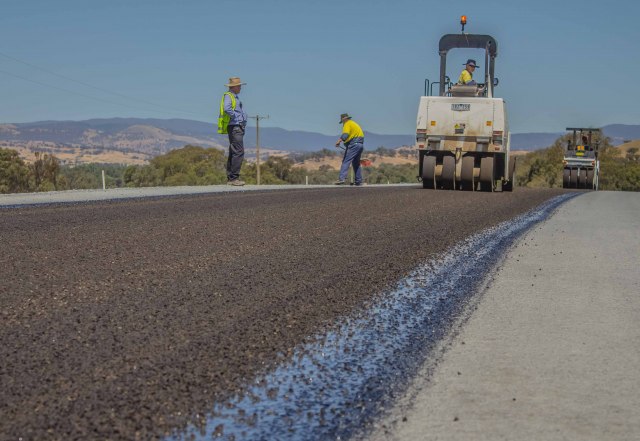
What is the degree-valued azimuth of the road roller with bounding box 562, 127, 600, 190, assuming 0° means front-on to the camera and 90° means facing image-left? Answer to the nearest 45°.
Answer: approximately 0°

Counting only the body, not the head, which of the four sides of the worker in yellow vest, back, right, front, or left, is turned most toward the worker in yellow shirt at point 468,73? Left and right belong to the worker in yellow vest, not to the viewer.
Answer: front

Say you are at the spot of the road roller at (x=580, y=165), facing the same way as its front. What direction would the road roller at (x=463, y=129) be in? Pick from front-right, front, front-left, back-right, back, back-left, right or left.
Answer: front

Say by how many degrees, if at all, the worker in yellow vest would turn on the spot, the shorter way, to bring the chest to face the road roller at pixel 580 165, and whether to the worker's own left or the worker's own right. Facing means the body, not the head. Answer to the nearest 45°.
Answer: approximately 45° to the worker's own left

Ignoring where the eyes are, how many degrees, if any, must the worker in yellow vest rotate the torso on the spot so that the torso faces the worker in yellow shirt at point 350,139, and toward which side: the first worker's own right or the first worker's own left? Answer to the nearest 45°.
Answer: approximately 45° to the first worker's own left

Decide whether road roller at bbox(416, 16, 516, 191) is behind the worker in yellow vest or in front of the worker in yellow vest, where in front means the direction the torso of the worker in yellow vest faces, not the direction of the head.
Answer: in front

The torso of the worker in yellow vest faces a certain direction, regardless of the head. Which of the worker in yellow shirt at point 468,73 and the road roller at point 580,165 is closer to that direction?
the worker in yellow shirt

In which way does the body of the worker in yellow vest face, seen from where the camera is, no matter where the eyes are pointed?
to the viewer's right

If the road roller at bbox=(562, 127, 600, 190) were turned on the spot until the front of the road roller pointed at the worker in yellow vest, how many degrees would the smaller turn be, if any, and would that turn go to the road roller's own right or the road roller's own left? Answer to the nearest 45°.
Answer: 0° — it already faces them

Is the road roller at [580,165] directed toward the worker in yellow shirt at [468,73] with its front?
yes

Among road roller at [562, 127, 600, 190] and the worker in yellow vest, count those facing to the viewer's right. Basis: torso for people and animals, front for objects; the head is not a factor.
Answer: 1

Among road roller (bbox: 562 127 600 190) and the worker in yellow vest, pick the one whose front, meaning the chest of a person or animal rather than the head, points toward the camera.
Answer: the road roller
